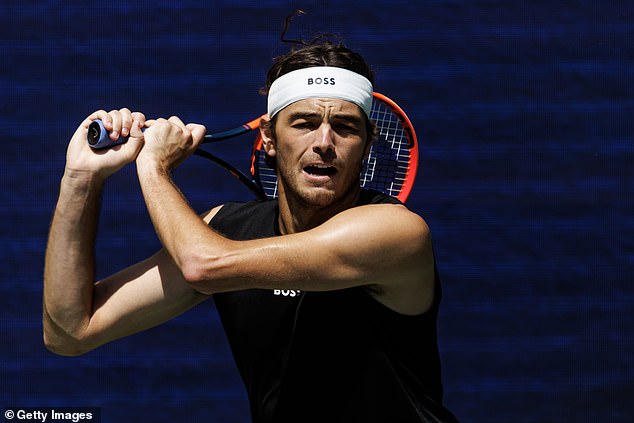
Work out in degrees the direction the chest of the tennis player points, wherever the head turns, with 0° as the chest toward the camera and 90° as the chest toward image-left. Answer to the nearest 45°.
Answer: approximately 0°
